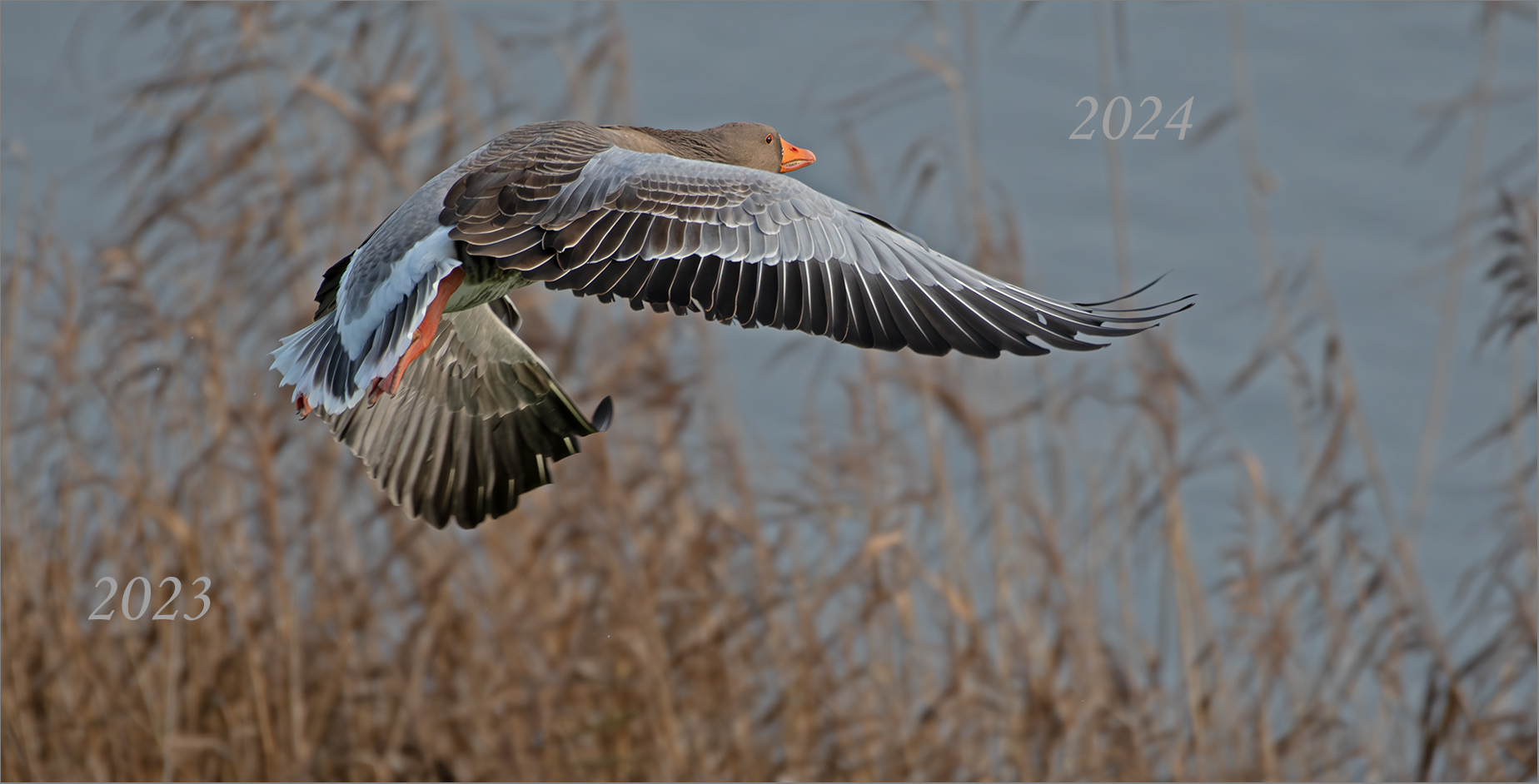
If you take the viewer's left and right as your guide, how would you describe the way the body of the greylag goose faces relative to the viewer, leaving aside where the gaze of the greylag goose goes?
facing away from the viewer and to the right of the viewer
